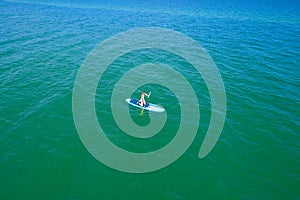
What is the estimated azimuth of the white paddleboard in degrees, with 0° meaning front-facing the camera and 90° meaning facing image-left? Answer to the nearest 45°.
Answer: approximately 315°
